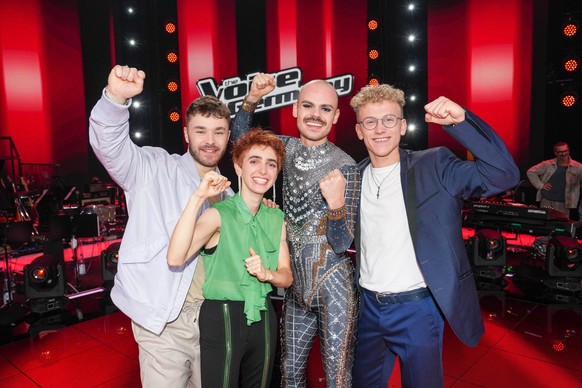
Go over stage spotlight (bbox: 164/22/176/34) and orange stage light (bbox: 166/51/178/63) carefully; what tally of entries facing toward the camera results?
2

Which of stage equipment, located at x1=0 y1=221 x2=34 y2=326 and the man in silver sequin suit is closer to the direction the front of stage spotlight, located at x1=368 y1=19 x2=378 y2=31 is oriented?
the man in silver sequin suit

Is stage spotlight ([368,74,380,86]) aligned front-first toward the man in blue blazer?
yes

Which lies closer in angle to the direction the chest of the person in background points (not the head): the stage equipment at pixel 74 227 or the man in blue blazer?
the man in blue blazer

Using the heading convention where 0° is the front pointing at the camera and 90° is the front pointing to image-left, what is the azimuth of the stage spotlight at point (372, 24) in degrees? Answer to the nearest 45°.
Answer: approximately 0°

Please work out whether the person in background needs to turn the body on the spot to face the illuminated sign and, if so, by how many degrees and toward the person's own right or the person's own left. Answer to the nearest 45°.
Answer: approximately 90° to the person's own right

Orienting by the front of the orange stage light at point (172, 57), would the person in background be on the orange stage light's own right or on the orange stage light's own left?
on the orange stage light's own left
